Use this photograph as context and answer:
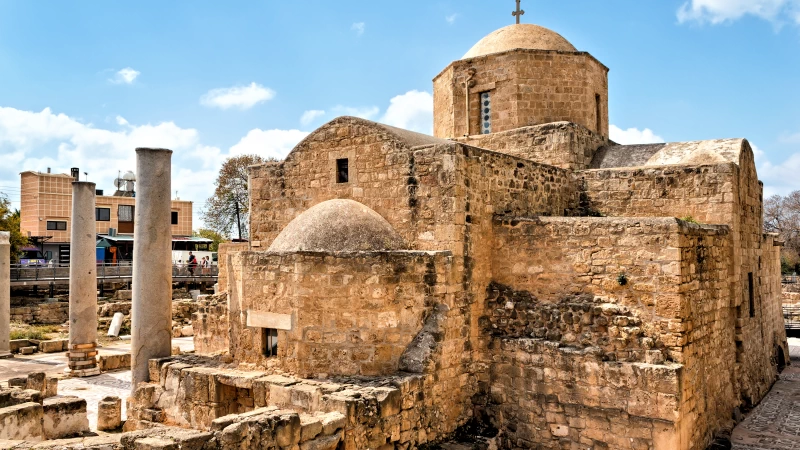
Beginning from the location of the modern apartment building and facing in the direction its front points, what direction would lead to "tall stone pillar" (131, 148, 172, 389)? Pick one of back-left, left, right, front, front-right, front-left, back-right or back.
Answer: front

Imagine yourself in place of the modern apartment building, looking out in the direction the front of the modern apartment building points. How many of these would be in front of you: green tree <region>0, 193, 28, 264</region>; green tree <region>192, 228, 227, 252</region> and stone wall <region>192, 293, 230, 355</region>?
1

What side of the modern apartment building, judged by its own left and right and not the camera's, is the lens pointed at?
front

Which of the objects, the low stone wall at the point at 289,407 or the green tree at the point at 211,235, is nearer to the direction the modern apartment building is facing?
the low stone wall

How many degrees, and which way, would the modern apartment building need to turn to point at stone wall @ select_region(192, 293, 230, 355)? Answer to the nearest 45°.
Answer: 0° — it already faces it

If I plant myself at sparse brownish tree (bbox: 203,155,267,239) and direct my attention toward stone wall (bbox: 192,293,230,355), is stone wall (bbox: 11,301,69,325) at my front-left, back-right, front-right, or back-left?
front-right

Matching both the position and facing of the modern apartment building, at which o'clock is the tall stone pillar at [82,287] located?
The tall stone pillar is roughly at 12 o'clock from the modern apartment building.
